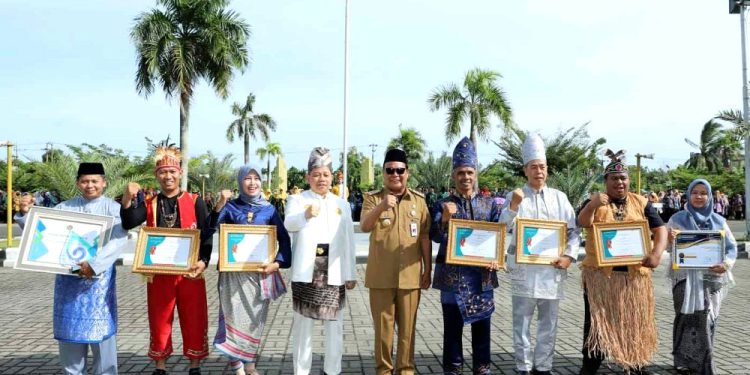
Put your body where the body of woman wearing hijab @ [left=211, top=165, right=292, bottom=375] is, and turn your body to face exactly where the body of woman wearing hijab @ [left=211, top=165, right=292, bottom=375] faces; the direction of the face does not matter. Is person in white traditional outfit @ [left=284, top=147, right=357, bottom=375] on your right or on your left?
on your left

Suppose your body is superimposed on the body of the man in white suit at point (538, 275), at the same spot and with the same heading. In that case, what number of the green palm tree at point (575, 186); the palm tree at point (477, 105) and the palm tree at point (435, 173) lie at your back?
3

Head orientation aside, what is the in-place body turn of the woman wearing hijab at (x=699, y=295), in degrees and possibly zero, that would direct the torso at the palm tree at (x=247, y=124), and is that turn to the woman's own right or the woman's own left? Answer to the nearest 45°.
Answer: approximately 135° to the woman's own right

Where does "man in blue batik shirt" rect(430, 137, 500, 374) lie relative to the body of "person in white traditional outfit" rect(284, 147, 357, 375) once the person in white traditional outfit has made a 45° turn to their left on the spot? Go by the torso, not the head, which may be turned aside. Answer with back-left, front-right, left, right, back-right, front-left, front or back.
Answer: front-left

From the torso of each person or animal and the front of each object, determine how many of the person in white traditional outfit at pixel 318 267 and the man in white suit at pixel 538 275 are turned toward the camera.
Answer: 2

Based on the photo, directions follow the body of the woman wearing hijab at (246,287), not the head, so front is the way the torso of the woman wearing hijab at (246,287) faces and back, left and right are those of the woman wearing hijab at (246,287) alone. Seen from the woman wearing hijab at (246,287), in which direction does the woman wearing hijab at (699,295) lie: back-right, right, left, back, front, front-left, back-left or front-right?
left

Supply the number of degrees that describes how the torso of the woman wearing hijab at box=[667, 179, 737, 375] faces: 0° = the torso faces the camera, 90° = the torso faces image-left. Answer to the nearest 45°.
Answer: approximately 0°

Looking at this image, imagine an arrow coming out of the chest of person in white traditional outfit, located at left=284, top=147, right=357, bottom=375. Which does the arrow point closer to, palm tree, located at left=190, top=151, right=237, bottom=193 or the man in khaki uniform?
the man in khaki uniform

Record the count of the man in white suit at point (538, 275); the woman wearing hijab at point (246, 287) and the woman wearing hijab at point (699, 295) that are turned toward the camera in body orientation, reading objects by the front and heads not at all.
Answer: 3

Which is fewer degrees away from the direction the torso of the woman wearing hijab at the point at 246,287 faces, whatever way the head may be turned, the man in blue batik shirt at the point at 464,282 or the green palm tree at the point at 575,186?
the man in blue batik shirt
